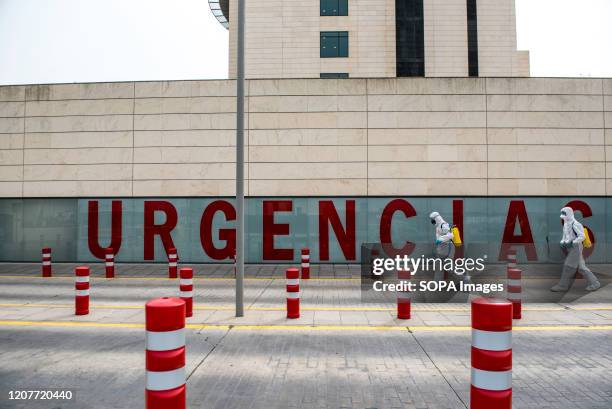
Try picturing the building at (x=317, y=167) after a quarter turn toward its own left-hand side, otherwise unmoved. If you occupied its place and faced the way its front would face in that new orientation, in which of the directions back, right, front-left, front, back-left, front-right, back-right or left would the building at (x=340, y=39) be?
left

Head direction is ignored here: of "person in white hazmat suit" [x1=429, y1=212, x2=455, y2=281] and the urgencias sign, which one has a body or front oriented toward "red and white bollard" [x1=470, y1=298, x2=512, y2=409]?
the urgencias sign

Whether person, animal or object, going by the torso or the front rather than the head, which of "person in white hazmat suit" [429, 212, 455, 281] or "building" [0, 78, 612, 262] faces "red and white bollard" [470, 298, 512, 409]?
the building

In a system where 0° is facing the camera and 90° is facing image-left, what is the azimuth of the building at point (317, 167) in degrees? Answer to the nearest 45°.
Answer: approximately 0°

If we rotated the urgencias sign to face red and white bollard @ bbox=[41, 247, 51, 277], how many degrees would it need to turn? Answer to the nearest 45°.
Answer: approximately 45° to its right

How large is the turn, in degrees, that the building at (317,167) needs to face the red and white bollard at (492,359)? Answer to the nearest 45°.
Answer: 0° — it already faces it

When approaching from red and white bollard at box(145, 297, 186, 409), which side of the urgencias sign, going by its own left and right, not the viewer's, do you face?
front

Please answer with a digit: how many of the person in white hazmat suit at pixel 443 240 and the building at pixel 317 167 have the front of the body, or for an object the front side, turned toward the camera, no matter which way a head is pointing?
1
